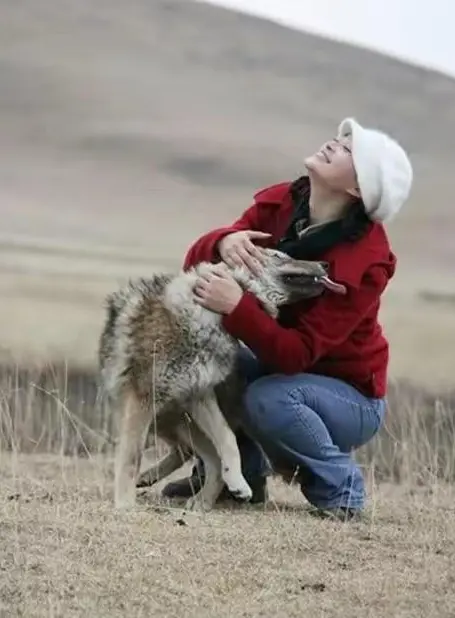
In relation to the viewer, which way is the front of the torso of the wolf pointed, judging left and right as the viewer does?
facing the viewer and to the right of the viewer
